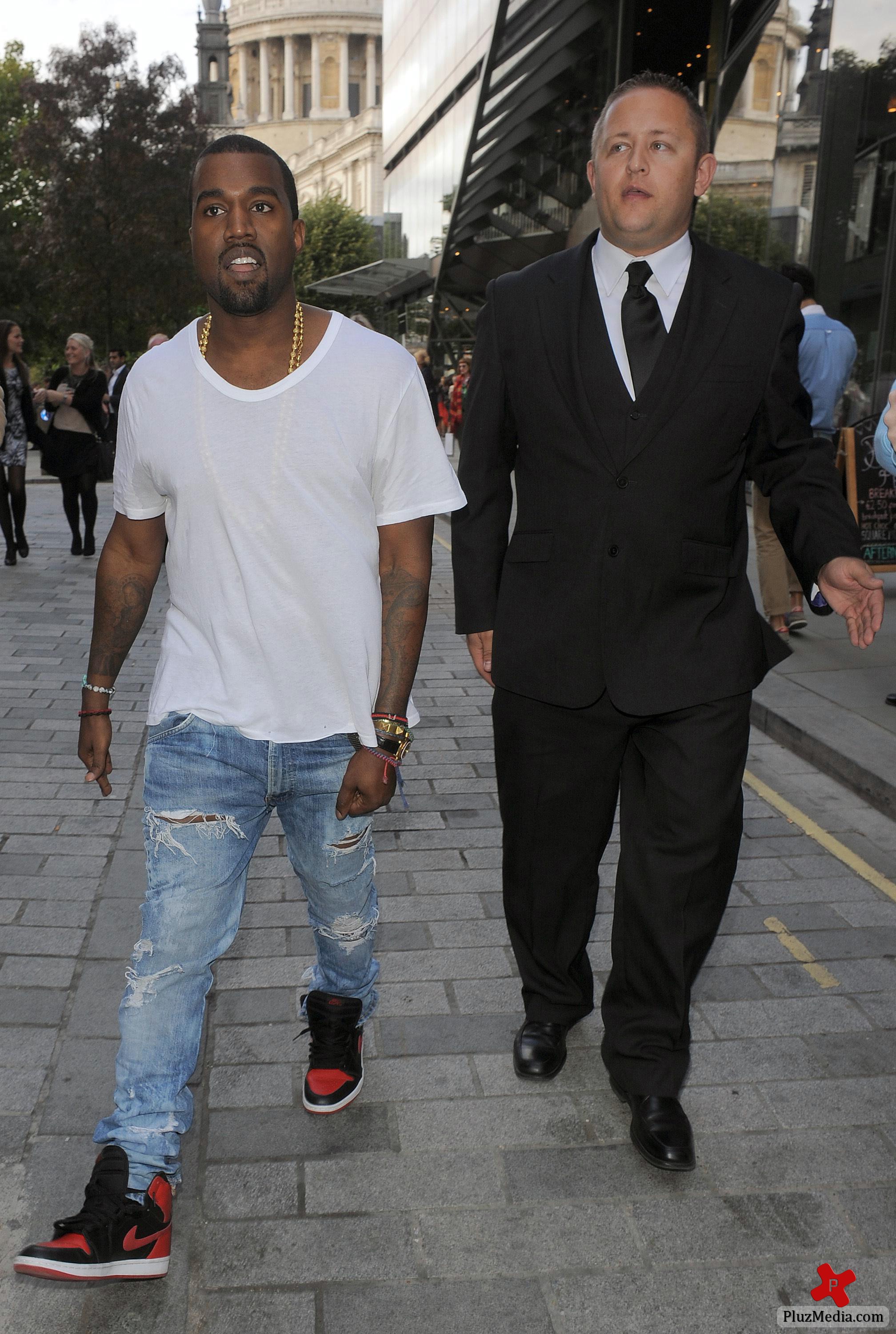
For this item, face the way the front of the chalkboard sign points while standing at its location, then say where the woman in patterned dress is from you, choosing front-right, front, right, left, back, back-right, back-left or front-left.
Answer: right

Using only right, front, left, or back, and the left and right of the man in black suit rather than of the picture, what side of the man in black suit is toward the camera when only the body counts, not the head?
front

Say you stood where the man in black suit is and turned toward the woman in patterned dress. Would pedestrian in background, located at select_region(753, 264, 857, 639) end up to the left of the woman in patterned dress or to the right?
right

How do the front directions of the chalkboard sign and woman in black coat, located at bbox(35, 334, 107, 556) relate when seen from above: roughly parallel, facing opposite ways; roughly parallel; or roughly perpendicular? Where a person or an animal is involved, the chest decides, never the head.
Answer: roughly parallel

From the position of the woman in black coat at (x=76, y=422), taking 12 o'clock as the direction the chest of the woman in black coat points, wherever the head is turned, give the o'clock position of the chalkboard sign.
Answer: The chalkboard sign is roughly at 9 o'clock from the woman in black coat.

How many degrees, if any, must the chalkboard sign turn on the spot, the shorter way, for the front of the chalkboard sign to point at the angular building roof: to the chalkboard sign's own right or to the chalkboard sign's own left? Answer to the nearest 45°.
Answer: approximately 135° to the chalkboard sign's own right

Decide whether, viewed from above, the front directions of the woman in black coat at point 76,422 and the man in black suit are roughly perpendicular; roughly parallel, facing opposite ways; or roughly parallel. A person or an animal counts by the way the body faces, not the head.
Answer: roughly parallel

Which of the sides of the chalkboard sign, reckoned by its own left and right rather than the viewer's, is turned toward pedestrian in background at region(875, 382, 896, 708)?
front

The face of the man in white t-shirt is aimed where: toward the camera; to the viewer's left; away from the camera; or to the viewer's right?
toward the camera

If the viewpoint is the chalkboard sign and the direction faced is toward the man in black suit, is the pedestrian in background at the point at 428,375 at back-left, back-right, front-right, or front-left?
back-right

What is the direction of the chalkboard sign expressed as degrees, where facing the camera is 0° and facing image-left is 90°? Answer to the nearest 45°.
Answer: approximately 0°

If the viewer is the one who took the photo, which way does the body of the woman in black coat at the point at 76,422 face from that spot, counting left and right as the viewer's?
facing the viewer and to the left of the viewer

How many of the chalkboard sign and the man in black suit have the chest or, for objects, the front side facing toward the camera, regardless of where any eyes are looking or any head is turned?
2

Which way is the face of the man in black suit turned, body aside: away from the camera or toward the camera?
toward the camera

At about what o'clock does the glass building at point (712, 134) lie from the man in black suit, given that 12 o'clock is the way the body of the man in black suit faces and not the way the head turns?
The glass building is roughly at 6 o'clock from the man in black suit.

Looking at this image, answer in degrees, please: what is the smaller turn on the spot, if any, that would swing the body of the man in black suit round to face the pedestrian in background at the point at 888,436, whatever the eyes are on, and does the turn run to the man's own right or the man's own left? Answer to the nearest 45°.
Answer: approximately 135° to the man's own left

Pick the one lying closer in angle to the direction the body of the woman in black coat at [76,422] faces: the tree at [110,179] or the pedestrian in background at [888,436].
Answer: the pedestrian in background

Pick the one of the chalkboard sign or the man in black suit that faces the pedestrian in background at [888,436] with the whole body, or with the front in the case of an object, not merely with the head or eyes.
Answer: the chalkboard sign
